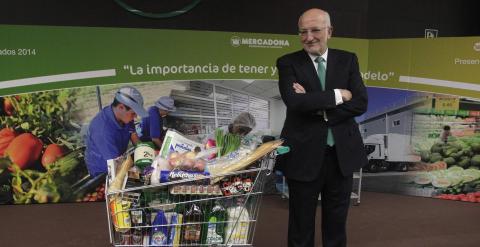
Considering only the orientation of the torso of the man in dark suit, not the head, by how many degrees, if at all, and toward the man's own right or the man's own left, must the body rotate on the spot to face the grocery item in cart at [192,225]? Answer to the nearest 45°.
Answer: approximately 45° to the man's own right

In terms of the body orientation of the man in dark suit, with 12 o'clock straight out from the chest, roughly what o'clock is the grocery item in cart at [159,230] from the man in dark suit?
The grocery item in cart is roughly at 2 o'clock from the man in dark suit.

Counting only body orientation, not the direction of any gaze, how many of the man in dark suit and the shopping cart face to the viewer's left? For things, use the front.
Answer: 1

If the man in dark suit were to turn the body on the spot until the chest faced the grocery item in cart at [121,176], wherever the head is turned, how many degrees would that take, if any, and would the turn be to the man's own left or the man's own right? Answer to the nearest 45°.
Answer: approximately 45° to the man's own right

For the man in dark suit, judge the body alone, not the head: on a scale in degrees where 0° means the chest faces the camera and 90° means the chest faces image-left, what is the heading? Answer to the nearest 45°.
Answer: approximately 0°

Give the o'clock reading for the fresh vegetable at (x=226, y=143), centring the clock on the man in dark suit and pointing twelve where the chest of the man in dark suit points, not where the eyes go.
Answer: The fresh vegetable is roughly at 2 o'clock from the man in dark suit.

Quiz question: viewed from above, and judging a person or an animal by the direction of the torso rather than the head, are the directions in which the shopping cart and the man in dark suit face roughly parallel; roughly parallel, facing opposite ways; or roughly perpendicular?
roughly perpendicular

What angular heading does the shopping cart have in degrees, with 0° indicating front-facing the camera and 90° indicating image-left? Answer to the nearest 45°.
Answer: approximately 90°

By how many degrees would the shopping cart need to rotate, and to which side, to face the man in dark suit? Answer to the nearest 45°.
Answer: approximately 180°
